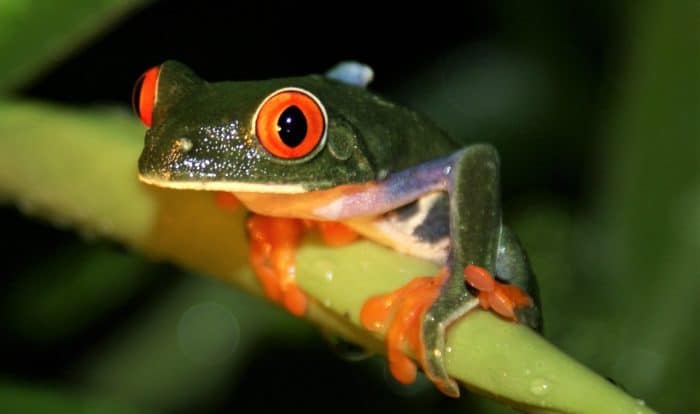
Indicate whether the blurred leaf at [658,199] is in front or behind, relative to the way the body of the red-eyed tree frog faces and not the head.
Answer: behind

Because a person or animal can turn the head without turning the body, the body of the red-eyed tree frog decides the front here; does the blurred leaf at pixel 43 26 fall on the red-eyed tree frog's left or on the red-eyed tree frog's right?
on the red-eyed tree frog's right

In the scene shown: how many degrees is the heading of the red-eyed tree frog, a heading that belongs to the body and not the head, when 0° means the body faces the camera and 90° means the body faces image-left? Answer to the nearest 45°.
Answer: approximately 45°
